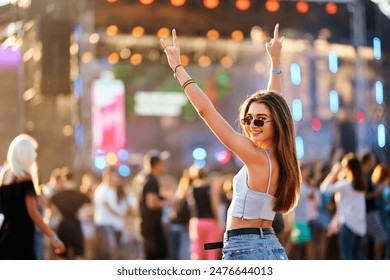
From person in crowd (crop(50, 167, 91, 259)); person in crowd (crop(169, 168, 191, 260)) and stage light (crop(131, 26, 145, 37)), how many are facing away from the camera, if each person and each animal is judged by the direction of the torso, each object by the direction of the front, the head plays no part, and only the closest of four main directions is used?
2

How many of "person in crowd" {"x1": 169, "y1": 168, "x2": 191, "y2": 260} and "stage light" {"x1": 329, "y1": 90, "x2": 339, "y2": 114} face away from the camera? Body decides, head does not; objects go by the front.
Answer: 1

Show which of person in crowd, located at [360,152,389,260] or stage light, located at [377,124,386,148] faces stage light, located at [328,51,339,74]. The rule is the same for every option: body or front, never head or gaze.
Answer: the person in crowd

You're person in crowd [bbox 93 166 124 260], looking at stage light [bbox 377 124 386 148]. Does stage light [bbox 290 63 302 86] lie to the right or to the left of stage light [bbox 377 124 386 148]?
left

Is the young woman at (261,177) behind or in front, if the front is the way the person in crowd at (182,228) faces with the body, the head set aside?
behind
